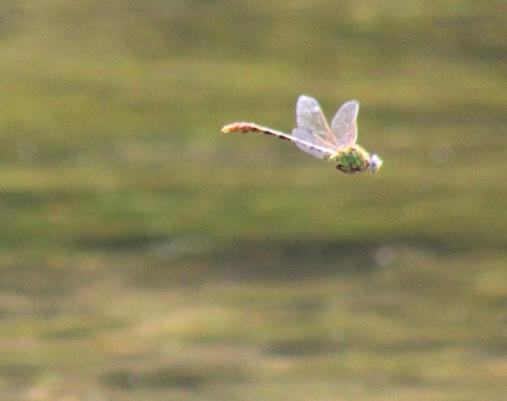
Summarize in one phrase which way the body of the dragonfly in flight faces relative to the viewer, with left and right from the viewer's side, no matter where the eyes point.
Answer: facing to the right of the viewer
